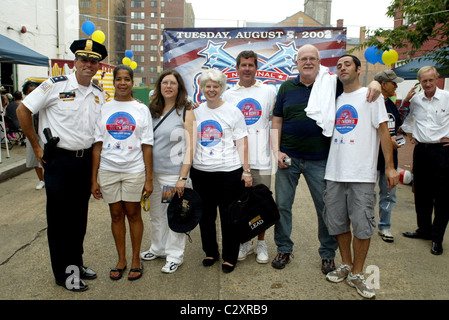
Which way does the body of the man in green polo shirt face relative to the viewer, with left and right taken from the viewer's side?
facing the viewer

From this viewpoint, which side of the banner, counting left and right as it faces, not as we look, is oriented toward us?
front

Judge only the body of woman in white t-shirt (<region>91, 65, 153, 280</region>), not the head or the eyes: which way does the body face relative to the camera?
toward the camera

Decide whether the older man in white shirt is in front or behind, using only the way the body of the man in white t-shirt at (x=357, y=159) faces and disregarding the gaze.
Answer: behind

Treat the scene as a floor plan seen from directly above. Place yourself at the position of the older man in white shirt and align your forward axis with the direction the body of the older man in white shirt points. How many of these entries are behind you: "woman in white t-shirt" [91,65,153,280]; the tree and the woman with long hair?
1

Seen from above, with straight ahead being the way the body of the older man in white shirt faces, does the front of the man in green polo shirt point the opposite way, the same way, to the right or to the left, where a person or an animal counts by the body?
the same way

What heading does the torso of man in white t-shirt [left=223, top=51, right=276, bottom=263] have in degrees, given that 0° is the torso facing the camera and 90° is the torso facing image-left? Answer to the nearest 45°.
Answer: approximately 0°

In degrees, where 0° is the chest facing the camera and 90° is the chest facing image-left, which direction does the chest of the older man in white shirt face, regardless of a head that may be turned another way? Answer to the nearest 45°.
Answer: approximately 0°

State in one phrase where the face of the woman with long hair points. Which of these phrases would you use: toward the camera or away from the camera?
toward the camera

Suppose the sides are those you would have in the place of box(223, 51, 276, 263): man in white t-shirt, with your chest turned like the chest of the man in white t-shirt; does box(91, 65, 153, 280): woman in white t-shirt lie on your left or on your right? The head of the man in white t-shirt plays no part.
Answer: on your right

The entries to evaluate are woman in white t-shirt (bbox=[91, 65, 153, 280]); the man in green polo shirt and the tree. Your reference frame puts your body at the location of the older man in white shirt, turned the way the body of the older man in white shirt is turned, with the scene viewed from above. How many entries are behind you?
1

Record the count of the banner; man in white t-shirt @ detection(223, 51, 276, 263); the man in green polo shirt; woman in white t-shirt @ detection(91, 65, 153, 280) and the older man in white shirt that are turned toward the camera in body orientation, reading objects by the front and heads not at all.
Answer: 5

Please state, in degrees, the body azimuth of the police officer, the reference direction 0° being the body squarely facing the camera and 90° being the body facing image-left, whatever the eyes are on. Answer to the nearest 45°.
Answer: approximately 315°

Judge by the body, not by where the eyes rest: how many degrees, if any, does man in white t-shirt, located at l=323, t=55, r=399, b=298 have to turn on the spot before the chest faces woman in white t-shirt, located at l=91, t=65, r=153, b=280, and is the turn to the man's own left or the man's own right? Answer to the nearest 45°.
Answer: approximately 45° to the man's own right

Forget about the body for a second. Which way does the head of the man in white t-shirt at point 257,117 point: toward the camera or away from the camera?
toward the camera
